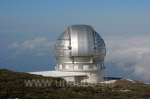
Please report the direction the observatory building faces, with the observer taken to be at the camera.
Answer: facing the viewer
